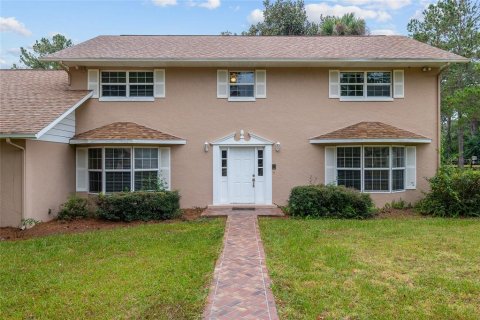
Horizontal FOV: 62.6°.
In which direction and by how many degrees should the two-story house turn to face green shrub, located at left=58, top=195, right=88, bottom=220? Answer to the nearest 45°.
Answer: approximately 90° to its right

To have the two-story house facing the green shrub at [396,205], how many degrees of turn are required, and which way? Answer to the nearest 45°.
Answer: approximately 90° to its left

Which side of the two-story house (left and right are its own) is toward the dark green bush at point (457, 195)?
left

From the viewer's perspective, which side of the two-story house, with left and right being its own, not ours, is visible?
front

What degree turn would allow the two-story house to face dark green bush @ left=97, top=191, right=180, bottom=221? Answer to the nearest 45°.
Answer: approximately 45° to its right

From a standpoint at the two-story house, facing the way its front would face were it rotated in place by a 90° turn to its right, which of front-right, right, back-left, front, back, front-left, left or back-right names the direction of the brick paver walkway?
left
